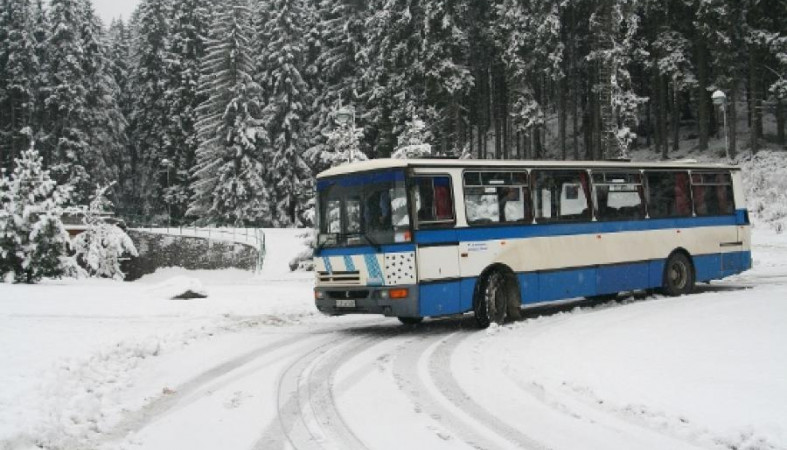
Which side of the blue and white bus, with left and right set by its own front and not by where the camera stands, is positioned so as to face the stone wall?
right

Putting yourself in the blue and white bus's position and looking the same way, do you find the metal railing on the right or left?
on its right

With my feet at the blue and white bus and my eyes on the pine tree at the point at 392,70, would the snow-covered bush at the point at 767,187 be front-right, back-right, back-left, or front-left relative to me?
front-right

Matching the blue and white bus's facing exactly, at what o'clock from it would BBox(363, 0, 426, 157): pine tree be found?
The pine tree is roughly at 4 o'clock from the blue and white bus.

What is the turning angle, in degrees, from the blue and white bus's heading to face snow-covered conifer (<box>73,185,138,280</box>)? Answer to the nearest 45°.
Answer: approximately 90° to its right

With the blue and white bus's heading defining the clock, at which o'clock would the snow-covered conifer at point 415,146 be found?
The snow-covered conifer is roughly at 4 o'clock from the blue and white bus.

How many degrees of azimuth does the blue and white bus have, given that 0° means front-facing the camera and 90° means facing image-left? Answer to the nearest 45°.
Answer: approximately 45°

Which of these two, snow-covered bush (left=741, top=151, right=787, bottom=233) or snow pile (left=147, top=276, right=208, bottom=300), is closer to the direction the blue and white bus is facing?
the snow pile

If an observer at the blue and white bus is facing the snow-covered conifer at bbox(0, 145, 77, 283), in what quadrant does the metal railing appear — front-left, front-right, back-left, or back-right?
front-right

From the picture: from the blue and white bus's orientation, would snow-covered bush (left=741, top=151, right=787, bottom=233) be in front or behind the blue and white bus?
behind

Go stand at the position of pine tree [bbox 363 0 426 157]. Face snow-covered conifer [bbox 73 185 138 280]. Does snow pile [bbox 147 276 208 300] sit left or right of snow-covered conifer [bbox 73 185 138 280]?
left
